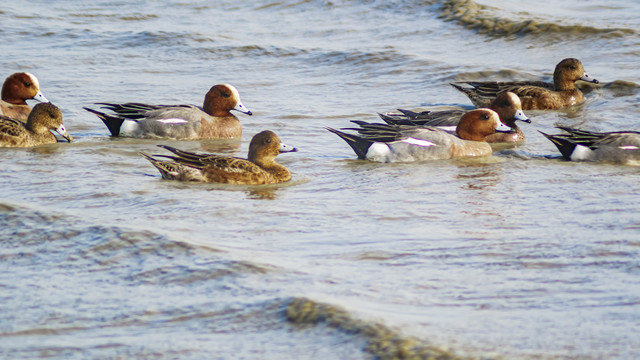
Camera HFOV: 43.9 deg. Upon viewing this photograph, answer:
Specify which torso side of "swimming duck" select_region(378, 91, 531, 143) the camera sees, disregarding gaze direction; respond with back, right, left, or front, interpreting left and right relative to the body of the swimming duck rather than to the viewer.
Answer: right

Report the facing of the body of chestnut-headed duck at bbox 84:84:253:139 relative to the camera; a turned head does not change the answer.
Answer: to the viewer's right

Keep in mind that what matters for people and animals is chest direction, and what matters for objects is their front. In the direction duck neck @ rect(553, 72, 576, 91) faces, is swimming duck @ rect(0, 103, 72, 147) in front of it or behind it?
behind

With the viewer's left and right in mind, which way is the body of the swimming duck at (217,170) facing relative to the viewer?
facing to the right of the viewer

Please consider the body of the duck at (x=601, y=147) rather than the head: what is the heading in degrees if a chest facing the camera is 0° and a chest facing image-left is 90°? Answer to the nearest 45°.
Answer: approximately 270°

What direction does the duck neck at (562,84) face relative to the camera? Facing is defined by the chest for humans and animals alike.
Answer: to the viewer's right

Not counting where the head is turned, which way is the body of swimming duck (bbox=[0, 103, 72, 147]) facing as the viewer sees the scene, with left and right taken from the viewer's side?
facing to the right of the viewer

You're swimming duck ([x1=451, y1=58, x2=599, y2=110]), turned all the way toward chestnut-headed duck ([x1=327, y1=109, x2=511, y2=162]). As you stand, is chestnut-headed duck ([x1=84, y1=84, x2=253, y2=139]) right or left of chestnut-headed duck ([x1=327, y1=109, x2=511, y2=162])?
right

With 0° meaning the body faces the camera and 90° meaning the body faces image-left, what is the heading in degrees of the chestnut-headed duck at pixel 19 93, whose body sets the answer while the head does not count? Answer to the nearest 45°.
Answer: approximately 270°

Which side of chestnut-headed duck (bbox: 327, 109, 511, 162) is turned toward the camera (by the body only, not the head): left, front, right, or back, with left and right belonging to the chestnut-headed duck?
right

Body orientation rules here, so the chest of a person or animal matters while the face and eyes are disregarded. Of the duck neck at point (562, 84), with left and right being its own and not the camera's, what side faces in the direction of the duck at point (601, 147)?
right

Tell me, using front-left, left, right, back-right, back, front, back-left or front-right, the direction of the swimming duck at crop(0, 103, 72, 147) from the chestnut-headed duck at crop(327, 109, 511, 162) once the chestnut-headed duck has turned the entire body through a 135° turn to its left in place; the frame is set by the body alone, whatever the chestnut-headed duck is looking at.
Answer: front-left

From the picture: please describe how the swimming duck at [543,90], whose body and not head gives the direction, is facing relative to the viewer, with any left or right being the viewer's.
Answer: facing to the right of the viewer
